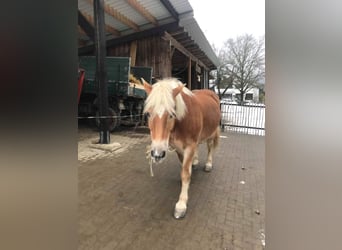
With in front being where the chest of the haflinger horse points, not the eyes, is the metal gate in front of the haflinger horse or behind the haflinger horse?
behind

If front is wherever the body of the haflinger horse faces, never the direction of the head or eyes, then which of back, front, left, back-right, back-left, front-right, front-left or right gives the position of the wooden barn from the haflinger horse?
back-right

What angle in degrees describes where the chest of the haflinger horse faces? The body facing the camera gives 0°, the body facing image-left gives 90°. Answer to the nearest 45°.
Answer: approximately 45°

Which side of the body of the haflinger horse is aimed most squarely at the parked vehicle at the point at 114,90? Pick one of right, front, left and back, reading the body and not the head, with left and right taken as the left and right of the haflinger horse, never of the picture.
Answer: right
